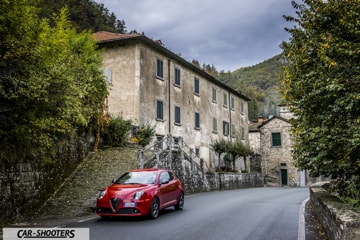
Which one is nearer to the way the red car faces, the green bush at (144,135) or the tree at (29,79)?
the tree

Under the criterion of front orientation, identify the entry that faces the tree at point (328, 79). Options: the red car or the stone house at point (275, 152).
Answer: the stone house

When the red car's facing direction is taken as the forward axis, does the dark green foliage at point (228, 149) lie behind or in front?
behind

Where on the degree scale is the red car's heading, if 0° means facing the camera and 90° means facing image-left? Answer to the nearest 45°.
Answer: approximately 45°

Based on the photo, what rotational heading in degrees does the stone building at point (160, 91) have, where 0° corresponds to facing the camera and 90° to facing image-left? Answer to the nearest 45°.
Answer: approximately 315°

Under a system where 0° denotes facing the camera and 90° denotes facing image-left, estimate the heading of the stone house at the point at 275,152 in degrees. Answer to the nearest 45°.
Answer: approximately 0°

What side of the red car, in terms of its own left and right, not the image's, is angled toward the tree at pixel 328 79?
left
